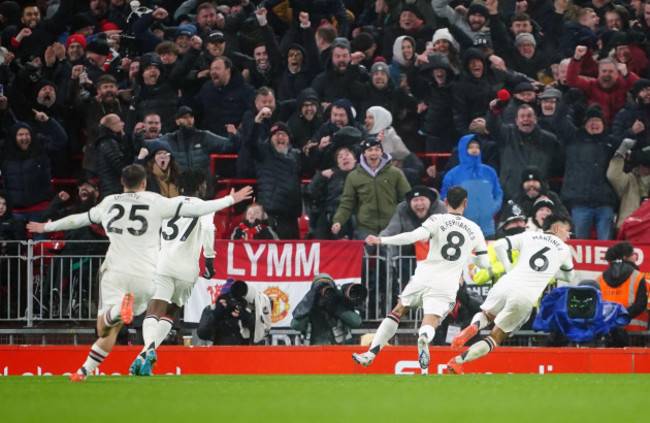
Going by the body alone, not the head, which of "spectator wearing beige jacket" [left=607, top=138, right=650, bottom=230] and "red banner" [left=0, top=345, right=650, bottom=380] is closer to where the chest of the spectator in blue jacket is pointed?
the red banner

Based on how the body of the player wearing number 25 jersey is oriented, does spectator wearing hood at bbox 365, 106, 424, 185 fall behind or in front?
in front

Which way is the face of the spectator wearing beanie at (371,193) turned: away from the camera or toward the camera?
toward the camera

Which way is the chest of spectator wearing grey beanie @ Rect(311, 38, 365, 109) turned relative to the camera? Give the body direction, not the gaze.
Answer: toward the camera

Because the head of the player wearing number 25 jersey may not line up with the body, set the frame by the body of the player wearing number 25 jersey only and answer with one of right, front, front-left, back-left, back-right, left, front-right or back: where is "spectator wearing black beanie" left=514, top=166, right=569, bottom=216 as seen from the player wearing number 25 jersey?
front-right

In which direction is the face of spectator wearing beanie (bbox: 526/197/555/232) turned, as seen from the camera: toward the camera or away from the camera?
toward the camera

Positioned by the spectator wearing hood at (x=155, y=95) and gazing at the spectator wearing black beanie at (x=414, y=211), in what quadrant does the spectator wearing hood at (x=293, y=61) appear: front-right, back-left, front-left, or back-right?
front-left

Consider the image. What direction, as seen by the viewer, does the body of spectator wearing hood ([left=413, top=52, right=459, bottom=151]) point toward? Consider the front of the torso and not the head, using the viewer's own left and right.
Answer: facing the viewer

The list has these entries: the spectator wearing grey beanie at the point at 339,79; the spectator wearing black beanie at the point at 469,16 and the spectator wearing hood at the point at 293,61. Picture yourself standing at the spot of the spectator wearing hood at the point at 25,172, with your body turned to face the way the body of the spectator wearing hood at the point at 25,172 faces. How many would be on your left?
3

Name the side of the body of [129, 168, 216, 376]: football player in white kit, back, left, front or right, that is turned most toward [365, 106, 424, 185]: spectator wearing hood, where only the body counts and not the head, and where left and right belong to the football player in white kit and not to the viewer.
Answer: front

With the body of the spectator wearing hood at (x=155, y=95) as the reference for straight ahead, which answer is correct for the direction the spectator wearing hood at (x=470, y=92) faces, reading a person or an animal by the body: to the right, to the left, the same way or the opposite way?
the same way

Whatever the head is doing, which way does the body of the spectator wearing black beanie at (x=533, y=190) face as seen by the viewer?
toward the camera

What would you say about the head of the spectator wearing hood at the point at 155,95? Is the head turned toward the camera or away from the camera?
toward the camera

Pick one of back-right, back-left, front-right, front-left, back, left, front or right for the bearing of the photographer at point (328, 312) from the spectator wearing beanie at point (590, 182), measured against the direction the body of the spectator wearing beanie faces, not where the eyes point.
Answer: front-right

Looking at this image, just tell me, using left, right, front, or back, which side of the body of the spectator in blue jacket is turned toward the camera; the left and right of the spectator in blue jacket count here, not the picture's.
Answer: front

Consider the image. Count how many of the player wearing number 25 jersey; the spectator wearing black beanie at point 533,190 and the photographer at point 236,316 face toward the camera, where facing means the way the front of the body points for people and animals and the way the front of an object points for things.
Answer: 2
